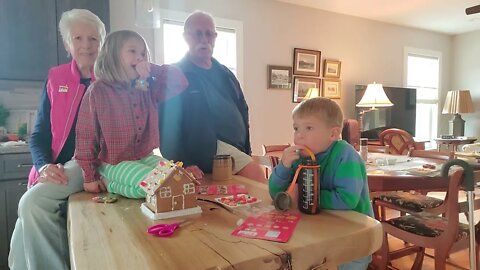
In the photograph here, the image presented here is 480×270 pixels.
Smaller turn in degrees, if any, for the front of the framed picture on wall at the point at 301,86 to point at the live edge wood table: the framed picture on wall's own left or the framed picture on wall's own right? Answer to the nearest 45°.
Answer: approximately 45° to the framed picture on wall's own right

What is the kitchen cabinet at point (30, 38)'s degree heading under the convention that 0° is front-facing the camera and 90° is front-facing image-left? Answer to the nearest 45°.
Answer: approximately 0°

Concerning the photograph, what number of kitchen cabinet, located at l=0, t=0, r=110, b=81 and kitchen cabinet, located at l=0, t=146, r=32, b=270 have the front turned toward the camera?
2

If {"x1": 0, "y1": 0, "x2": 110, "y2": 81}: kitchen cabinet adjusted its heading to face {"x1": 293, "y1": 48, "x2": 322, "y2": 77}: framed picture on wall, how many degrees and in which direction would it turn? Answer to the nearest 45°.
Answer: approximately 90° to its left

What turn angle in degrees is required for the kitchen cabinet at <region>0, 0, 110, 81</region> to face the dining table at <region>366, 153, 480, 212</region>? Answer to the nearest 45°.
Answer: approximately 45° to its left
